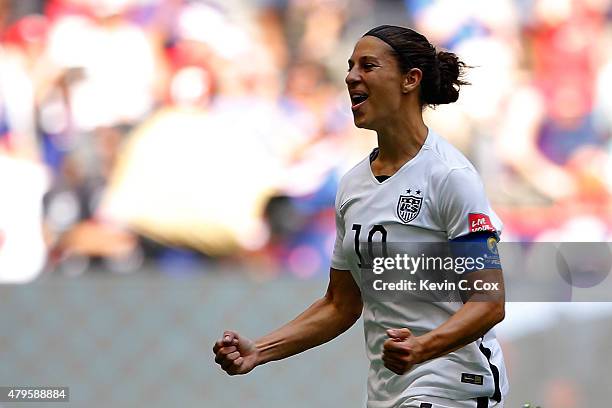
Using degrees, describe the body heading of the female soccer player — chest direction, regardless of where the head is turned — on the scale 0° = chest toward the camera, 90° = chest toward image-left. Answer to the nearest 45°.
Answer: approximately 45°
